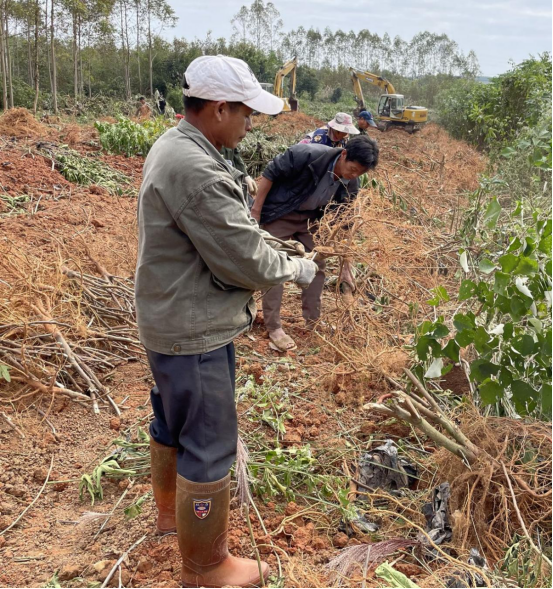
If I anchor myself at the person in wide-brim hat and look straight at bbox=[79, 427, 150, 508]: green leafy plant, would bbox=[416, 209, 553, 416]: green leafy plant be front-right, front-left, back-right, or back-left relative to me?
front-left

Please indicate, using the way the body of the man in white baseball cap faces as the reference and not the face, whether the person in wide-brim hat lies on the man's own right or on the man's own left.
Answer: on the man's own left

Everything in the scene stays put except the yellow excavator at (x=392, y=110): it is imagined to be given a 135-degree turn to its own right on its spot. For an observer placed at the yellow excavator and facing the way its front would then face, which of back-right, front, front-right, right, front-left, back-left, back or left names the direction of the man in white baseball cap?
back-right

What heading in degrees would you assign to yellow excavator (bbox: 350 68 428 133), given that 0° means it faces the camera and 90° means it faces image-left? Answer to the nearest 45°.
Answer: approximately 90°

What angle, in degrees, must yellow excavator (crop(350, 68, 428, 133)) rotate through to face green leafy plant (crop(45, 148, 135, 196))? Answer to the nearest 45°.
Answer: approximately 90° to its left

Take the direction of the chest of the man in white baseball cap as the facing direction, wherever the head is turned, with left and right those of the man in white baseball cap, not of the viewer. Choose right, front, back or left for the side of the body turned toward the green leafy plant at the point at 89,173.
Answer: left

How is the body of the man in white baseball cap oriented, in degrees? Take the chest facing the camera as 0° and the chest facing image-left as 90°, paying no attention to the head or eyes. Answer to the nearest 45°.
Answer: approximately 270°

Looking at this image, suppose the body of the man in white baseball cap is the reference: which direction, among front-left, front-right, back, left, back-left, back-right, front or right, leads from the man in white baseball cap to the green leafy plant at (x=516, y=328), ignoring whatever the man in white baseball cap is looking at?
front

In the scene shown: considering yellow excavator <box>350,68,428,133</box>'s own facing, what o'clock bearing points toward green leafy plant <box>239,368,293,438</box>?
The green leafy plant is roughly at 9 o'clock from the yellow excavator.

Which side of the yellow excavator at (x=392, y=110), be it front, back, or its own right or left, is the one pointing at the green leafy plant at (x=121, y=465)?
left

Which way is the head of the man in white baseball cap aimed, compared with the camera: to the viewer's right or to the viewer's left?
to the viewer's right
